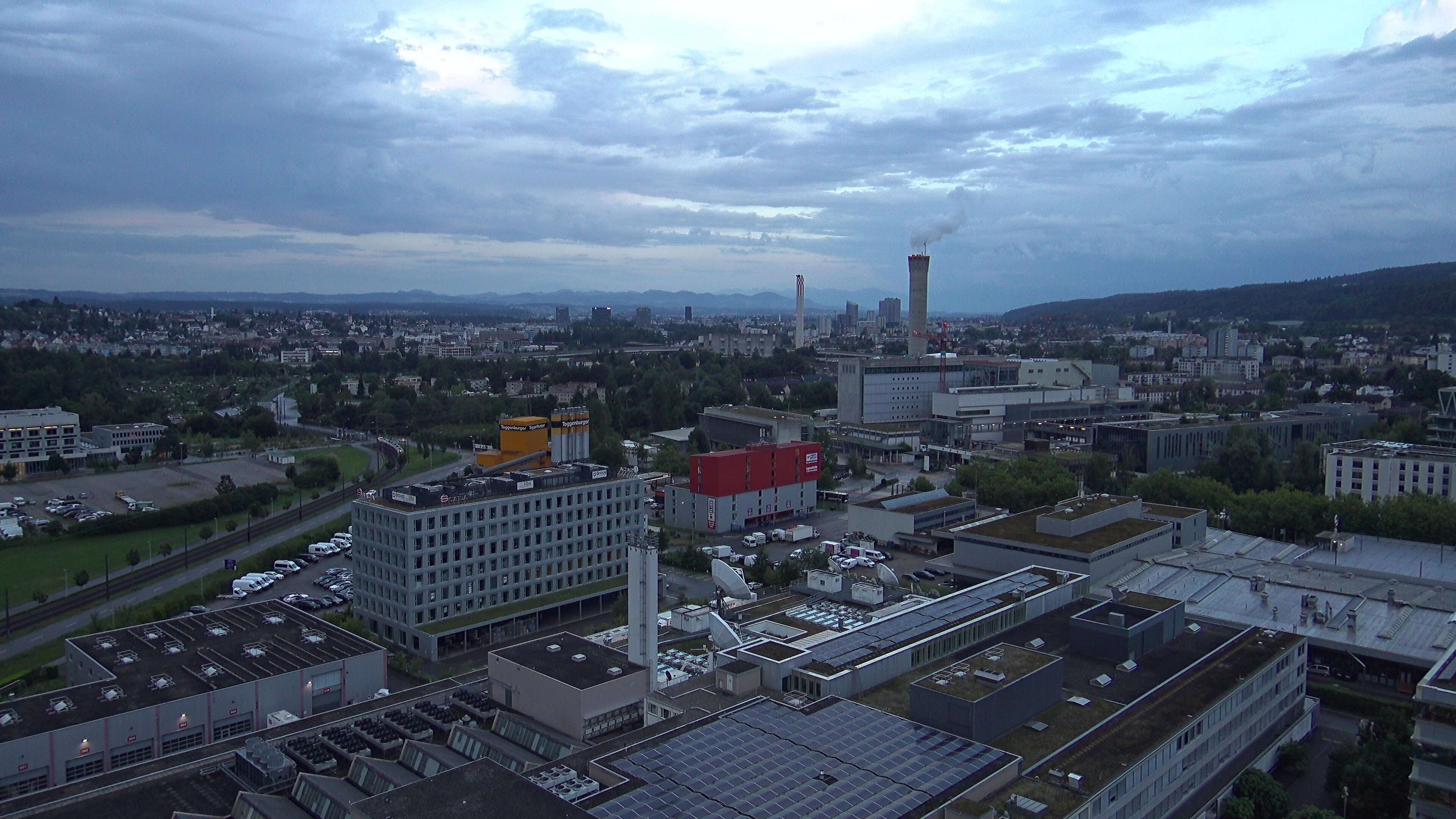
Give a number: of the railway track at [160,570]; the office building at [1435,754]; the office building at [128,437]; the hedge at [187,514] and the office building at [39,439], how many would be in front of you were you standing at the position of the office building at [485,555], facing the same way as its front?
1

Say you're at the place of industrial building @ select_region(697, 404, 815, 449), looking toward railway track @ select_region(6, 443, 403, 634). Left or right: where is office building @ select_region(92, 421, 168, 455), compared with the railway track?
right

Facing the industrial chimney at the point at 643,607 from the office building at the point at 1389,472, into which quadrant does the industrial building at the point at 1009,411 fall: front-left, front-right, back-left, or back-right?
back-right

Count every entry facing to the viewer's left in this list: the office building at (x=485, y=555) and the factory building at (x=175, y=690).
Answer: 0

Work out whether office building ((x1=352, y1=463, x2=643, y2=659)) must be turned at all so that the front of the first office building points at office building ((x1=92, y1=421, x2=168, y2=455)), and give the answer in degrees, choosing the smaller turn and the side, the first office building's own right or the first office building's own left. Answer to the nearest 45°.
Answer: approximately 180°

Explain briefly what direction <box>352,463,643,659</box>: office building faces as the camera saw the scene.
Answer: facing the viewer and to the right of the viewer

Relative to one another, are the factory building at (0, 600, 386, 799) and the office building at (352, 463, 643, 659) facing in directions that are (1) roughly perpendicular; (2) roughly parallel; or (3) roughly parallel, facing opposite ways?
roughly parallel

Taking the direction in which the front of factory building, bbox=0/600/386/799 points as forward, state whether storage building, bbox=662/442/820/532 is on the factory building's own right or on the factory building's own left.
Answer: on the factory building's own left

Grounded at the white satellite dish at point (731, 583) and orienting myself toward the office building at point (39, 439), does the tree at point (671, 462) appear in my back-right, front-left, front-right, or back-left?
front-right

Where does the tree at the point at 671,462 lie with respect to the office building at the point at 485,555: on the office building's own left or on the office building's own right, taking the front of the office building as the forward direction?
on the office building's own left
